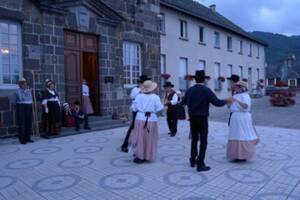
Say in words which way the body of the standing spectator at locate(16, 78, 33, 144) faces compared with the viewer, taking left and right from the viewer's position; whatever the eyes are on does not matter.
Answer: facing the viewer and to the right of the viewer

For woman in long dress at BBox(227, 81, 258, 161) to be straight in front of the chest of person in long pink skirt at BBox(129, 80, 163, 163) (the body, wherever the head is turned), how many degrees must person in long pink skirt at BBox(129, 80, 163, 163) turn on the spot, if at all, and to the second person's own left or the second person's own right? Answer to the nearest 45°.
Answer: approximately 90° to the second person's own right

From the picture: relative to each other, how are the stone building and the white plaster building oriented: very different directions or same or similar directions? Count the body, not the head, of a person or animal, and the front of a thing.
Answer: same or similar directions

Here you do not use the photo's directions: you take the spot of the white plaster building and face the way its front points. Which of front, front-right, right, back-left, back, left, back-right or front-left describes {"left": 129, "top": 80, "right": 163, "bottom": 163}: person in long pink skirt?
front-right

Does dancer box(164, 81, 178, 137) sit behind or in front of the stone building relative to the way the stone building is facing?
in front

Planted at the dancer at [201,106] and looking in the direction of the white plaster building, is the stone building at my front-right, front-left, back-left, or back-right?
front-left

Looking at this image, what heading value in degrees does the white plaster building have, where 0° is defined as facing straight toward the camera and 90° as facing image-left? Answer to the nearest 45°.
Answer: approximately 315°

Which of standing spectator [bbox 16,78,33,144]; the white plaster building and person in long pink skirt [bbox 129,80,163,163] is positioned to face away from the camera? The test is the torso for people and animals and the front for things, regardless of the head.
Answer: the person in long pink skirt

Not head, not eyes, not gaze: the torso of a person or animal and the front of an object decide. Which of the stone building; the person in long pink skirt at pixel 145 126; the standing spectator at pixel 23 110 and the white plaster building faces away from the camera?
the person in long pink skirt

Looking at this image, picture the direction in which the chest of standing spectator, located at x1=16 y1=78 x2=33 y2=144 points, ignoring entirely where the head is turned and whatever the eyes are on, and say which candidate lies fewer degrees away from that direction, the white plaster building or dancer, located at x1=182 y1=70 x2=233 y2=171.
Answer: the dancer

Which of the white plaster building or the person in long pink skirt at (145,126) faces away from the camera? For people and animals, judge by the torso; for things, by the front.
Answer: the person in long pink skirt

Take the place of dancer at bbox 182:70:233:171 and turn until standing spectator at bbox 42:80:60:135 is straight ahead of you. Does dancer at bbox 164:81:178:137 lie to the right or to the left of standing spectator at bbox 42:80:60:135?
right

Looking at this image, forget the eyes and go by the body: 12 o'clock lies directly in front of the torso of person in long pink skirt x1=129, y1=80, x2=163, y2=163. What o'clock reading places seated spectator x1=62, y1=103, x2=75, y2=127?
The seated spectator is roughly at 11 o'clock from the person in long pink skirt.

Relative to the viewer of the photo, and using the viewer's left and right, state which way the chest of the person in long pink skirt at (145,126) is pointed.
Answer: facing away from the viewer

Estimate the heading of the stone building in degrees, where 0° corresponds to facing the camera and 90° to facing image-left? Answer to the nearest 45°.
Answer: approximately 315°

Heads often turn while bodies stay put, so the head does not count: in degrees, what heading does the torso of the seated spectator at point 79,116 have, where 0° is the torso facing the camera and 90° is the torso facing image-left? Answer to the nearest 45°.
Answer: approximately 315°

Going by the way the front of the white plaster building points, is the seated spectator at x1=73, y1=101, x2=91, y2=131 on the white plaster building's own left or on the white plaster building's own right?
on the white plaster building's own right

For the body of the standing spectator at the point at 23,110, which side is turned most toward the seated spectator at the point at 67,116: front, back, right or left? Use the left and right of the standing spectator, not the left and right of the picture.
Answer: left
